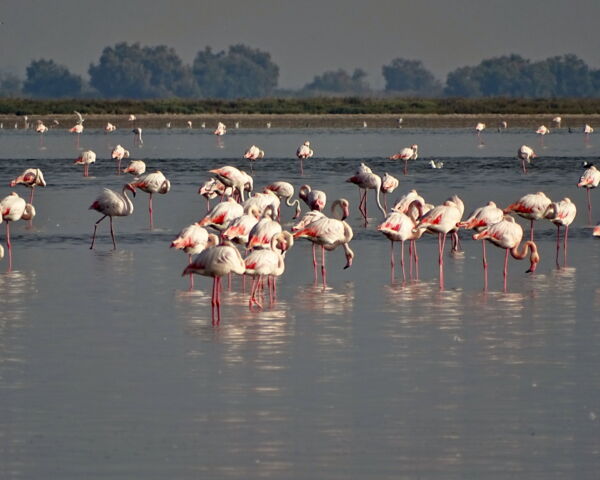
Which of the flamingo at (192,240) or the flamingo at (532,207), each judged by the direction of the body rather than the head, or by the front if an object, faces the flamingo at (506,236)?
the flamingo at (192,240)

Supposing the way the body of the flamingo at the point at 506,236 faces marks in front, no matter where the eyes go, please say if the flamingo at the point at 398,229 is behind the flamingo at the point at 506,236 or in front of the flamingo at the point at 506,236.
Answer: behind

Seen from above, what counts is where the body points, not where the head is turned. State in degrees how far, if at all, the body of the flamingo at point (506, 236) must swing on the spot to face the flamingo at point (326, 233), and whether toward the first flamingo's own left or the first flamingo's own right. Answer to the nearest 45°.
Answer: approximately 180°

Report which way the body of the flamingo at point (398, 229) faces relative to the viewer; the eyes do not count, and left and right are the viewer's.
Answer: facing to the right of the viewer

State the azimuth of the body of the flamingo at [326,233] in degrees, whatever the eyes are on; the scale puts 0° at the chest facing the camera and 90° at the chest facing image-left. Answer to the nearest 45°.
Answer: approximately 270°

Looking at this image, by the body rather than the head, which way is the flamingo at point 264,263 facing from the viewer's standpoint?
to the viewer's right

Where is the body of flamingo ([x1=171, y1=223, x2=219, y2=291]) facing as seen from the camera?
to the viewer's right

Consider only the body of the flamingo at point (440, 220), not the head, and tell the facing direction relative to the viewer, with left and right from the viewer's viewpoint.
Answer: facing to the right of the viewer

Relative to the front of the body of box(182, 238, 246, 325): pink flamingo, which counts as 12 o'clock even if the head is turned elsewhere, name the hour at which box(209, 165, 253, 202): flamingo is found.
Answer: The flamingo is roughly at 9 o'clock from the pink flamingo.

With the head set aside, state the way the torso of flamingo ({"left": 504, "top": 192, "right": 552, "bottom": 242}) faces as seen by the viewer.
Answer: to the viewer's right
